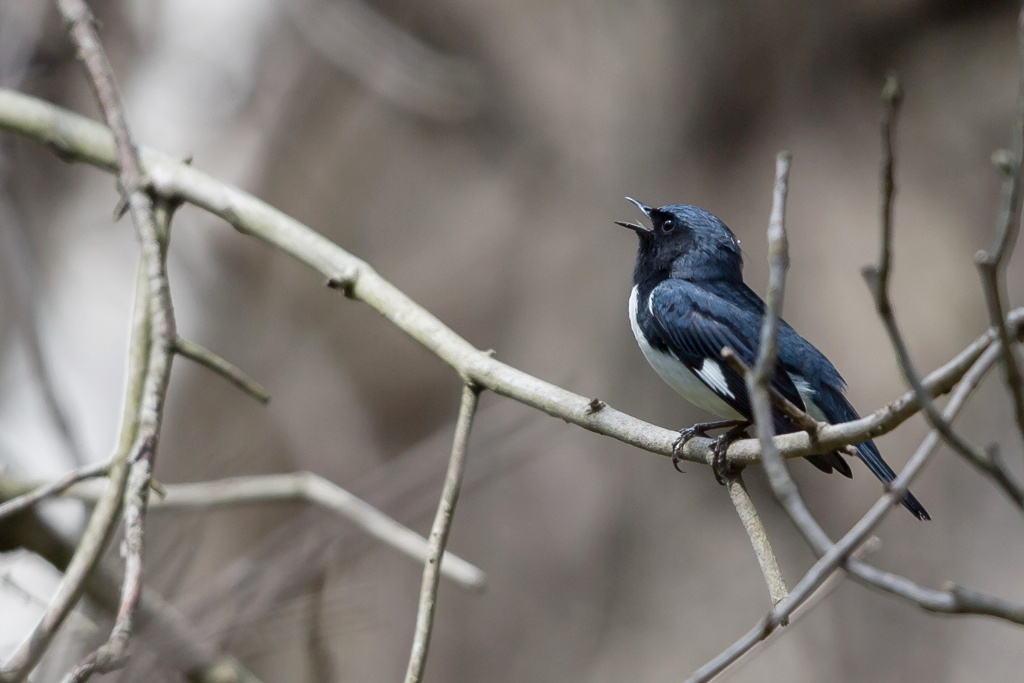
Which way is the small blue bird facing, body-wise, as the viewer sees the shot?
to the viewer's left

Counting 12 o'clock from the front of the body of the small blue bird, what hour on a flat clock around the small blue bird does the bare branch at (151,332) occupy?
The bare branch is roughly at 11 o'clock from the small blue bird.

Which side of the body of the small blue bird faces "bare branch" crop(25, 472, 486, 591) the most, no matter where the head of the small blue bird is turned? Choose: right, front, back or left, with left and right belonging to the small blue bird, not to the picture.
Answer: front
